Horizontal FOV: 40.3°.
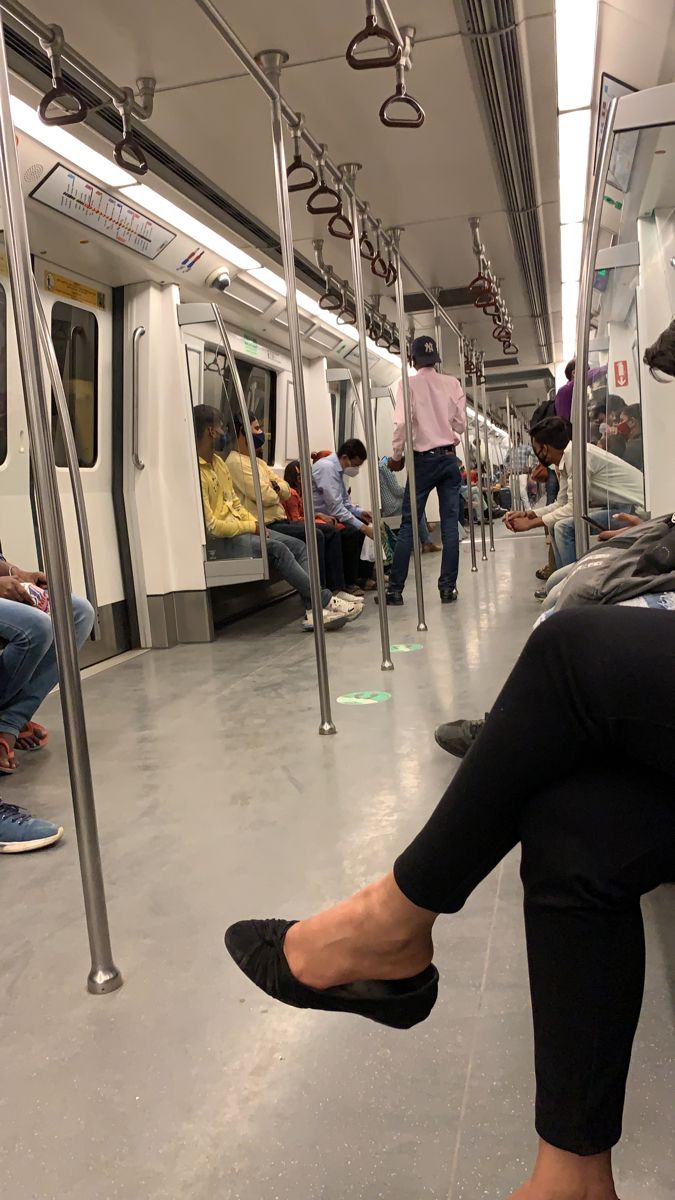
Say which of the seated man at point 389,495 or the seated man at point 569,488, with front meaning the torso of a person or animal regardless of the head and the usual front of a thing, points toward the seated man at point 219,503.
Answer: the seated man at point 569,488

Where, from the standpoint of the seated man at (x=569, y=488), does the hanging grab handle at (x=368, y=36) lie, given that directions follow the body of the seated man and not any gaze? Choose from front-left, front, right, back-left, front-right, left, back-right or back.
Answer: left

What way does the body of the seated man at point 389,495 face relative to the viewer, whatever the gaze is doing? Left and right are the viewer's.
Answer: facing to the right of the viewer

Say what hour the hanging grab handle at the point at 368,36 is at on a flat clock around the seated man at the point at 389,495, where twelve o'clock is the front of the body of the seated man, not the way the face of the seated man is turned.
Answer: The hanging grab handle is roughly at 3 o'clock from the seated man.

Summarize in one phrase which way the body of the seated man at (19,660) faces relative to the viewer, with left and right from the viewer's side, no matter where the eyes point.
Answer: facing to the right of the viewer

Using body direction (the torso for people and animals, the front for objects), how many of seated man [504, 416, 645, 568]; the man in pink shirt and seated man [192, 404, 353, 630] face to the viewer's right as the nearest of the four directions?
1

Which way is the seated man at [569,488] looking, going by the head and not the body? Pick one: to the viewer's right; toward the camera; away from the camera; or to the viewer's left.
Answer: to the viewer's left

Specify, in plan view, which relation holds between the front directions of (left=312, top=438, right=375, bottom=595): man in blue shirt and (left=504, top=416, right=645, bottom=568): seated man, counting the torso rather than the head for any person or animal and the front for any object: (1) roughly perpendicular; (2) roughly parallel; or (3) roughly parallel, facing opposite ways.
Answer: roughly parallel, facing opposite ways

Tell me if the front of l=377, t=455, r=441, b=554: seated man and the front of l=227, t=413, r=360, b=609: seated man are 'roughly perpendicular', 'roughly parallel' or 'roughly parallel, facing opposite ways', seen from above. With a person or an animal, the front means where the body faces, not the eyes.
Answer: roughly parallel

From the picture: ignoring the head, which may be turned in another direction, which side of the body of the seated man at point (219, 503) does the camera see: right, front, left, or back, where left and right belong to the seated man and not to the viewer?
right

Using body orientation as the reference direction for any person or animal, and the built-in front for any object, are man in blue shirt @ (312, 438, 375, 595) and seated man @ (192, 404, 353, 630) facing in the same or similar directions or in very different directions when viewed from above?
same or similar directions

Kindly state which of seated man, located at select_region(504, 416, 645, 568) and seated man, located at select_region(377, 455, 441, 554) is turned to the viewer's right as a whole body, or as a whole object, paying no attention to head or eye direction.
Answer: seated man, located at select_region(377, 455, 441, 554)

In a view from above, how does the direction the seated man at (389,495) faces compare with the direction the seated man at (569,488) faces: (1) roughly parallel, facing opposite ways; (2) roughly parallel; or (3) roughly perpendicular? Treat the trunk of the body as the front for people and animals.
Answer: roughly parallel, facing opposite ways

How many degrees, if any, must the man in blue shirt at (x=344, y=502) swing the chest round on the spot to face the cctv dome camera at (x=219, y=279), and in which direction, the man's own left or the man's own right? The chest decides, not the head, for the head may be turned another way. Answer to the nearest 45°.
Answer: approximately 135° to the man's own right

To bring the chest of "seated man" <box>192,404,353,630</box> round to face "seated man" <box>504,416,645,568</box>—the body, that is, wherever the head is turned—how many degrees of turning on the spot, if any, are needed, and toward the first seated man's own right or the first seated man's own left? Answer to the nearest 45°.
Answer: approximately 45° to the first seated man's own right

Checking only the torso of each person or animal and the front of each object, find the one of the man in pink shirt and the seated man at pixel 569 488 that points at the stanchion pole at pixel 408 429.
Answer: the seated man
